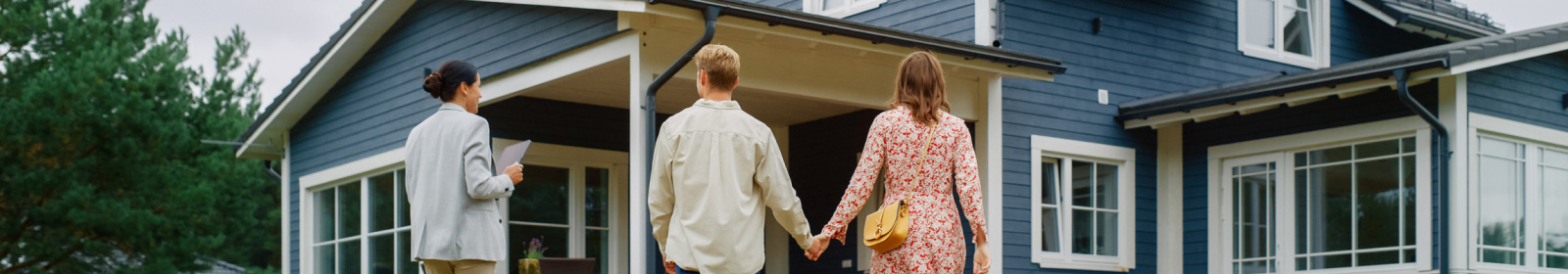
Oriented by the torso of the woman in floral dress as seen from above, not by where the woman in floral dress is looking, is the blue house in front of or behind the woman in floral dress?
in front

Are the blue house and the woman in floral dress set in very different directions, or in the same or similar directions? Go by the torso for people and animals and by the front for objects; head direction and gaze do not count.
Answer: very different directions

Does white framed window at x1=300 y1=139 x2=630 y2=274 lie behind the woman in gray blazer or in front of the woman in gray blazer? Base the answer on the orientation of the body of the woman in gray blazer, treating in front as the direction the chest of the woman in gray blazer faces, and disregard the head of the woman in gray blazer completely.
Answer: in front

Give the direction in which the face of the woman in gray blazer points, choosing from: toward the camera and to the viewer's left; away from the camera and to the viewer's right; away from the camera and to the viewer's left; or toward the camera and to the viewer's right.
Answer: away from the camera and to the viewer's right

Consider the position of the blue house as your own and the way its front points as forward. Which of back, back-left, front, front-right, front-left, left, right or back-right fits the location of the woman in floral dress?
front

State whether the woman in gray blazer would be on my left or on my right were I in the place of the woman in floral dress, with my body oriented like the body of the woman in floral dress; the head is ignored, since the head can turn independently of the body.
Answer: on my left

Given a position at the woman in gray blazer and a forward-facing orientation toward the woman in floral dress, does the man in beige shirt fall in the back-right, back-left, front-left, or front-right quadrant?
front-right

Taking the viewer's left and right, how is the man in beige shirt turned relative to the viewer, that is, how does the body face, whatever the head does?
facing away from the viewer

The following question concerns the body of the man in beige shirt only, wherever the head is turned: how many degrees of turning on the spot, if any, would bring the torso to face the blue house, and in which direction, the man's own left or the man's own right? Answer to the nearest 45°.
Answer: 0° — they already face it

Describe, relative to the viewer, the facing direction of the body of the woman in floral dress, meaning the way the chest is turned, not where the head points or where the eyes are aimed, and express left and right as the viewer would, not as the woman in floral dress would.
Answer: facing away from the viewer

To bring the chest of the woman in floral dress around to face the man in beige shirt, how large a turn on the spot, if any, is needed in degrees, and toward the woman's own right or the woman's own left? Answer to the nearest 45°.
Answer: approximately 135° to the woman's own left

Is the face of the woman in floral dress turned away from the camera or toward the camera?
away from the camera

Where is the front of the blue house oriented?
toward the camera

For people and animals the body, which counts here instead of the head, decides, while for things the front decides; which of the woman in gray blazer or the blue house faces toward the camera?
the blue house

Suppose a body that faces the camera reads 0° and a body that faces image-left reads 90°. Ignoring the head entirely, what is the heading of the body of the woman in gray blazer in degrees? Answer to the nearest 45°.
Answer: approximately 225°

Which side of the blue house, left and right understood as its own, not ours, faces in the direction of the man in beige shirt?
front
